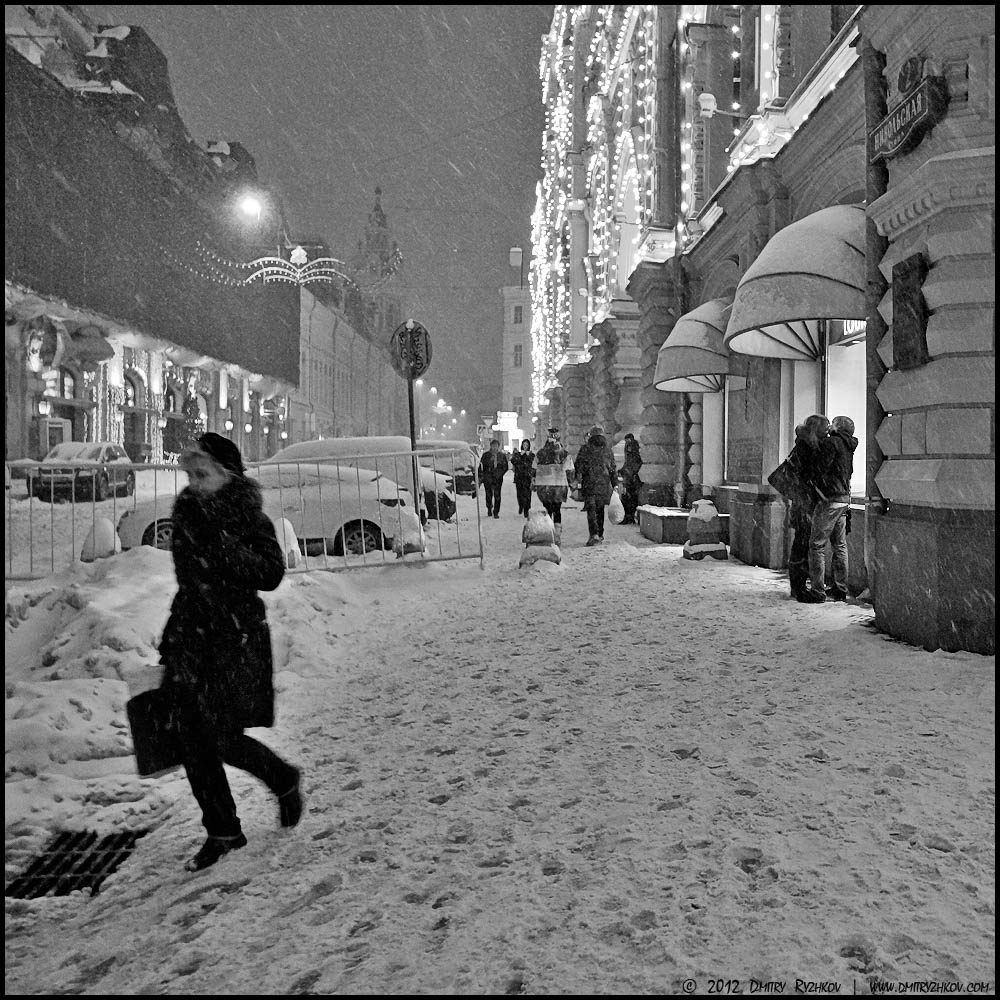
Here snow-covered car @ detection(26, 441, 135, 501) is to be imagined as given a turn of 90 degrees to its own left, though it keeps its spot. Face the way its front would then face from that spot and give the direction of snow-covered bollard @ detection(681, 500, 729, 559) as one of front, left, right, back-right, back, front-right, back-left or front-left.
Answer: front-left

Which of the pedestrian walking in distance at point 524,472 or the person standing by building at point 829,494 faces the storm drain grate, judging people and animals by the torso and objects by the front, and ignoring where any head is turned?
the pedestrian walking in distance

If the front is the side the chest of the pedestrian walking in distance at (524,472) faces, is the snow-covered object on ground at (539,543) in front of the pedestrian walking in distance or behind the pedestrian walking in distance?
in front

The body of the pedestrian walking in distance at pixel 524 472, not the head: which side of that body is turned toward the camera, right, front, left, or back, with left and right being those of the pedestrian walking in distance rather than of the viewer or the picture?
front

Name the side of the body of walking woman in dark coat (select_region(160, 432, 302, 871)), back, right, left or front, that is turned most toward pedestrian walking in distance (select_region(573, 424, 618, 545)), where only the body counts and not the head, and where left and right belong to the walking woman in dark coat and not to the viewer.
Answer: back

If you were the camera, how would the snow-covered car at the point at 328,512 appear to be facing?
facing to the left of the viewer

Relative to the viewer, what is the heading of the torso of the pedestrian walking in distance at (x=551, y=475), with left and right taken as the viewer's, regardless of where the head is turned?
facing the viewer

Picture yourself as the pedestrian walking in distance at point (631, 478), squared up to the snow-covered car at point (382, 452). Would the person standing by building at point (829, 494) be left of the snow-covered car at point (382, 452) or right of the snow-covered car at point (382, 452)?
left

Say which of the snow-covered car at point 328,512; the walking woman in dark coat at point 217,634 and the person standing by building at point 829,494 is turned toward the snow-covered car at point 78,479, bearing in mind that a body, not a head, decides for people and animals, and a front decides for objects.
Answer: the snow-covered car at point 328,512

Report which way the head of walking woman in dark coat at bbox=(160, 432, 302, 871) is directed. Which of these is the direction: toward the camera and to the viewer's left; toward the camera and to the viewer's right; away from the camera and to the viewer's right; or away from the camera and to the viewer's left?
toward the camera and to the viewer's left

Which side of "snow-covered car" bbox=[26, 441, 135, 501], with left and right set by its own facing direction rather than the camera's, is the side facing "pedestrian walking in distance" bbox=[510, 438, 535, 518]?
back
